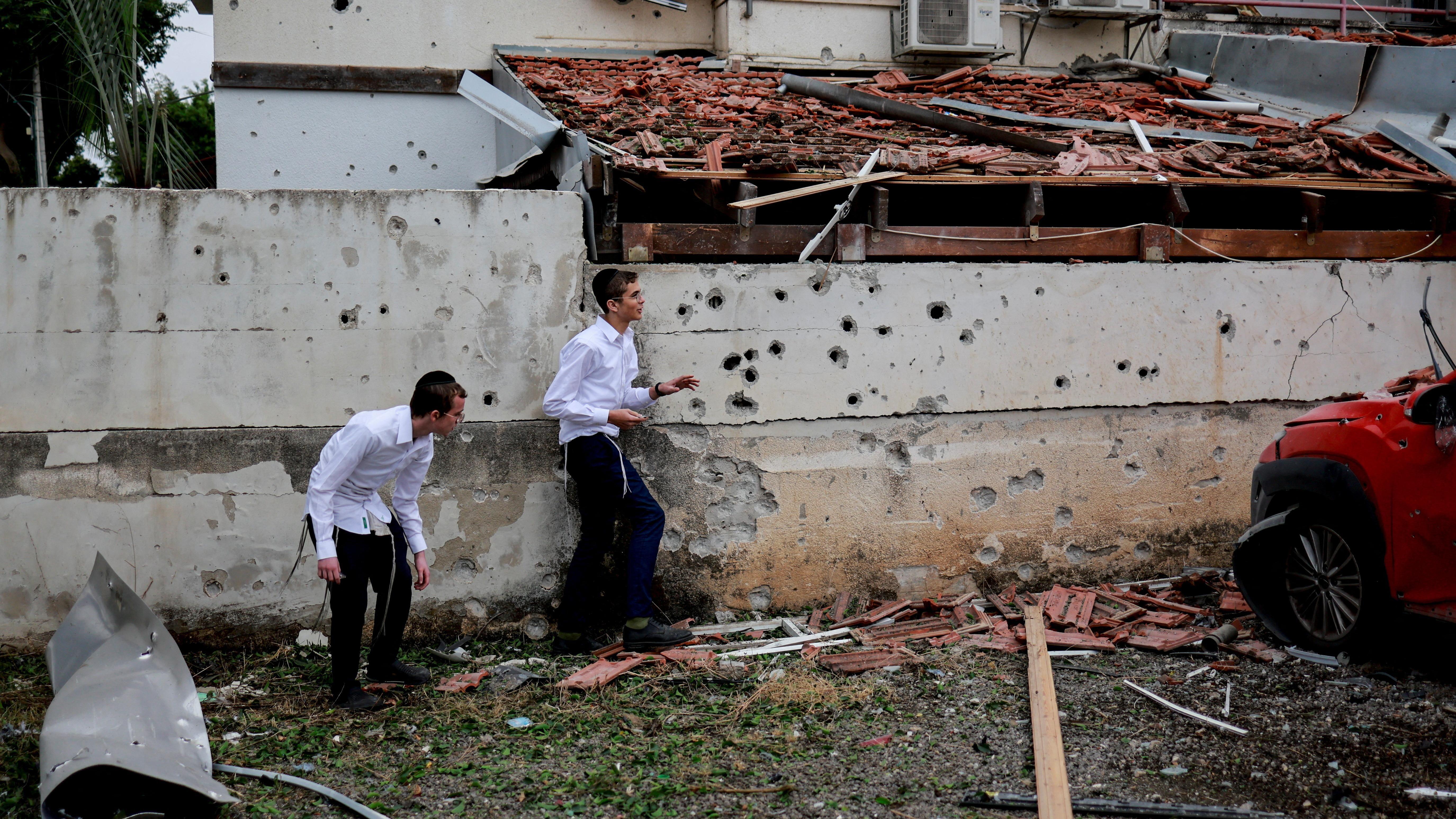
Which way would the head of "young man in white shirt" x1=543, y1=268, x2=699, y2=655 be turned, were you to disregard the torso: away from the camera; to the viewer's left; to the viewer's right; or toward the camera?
to the viewer's right

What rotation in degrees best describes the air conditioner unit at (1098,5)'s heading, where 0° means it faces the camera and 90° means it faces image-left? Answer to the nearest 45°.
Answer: approximately 0°

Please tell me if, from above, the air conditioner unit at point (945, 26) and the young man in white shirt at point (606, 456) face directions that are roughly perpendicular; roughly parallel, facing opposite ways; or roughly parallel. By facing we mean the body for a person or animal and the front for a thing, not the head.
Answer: roughly perpendicular

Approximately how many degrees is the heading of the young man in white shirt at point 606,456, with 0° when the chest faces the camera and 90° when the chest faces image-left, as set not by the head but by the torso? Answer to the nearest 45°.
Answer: approximately 270°

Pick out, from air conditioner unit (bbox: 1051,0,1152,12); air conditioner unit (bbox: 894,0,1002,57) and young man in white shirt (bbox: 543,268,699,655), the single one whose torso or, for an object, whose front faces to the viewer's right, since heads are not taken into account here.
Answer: the young man in white shirt

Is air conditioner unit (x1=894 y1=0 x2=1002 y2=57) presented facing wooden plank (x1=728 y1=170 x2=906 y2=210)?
yes

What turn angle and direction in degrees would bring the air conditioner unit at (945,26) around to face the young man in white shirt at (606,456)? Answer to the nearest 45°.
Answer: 0° — it already faces them

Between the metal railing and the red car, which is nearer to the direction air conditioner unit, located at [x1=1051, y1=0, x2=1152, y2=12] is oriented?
the red car
